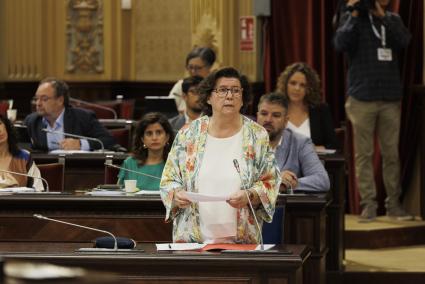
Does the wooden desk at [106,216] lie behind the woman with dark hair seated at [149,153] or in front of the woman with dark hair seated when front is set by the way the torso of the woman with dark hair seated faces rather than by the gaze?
in front

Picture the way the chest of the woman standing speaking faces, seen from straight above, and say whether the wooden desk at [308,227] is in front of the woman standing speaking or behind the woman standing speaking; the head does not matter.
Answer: behind

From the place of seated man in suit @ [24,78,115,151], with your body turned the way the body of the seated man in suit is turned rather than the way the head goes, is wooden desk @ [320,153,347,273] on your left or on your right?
on your left

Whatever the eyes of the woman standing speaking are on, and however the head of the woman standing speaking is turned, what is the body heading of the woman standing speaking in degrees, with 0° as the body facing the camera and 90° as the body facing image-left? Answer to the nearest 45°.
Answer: approximately 0°

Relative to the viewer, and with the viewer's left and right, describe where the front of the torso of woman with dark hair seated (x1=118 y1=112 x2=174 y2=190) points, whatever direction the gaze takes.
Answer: facing the viewer

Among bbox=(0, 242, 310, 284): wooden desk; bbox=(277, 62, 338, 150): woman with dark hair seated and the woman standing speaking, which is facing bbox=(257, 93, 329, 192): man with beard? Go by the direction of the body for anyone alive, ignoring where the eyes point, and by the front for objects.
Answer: the woman with dark hair seated

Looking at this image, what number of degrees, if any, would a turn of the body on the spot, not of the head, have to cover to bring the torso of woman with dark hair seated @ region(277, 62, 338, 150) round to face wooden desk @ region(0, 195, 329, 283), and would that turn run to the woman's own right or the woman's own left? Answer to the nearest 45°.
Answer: approximately 45° to the woman's own right

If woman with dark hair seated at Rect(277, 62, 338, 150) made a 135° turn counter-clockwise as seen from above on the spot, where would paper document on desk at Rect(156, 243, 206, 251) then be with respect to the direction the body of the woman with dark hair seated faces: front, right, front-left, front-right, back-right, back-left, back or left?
back-right

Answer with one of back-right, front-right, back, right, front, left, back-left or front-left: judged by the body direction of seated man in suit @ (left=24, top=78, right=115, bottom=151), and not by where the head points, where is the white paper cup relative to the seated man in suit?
front-left

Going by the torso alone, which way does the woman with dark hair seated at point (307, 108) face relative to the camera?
toward the camera
